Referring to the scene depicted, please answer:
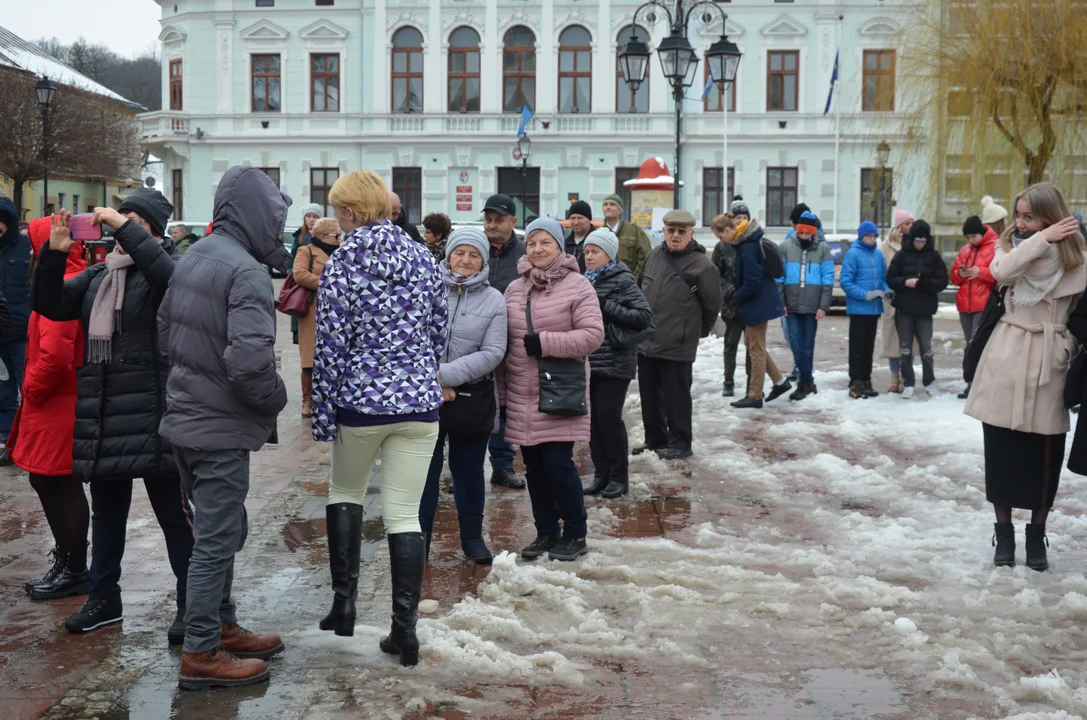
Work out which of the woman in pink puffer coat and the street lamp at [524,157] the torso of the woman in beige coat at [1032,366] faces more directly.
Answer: the woman in pink puffer coat

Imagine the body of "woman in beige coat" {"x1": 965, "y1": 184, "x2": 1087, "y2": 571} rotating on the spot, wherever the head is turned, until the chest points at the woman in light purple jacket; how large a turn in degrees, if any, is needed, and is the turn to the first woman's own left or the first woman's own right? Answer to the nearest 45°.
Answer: approximately 45° to the first woman's own right

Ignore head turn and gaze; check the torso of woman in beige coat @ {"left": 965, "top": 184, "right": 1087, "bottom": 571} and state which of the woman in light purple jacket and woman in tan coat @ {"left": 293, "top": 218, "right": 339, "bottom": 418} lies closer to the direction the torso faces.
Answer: the woman in light purple jacket

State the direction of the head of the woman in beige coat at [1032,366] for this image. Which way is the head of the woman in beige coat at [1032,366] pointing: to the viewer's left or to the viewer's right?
to the viewer's left

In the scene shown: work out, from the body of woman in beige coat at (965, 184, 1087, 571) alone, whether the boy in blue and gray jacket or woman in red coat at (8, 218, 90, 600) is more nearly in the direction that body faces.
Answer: the woman in red coat

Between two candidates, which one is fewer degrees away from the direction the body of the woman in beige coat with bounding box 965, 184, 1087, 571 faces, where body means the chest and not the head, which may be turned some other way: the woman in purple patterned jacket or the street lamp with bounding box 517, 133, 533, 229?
the woman in purple patterned jacket

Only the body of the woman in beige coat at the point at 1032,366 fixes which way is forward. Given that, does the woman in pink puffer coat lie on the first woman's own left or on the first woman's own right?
on the first woman's own right

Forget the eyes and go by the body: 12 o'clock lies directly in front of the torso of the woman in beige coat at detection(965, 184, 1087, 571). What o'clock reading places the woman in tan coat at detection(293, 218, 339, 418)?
the woman in tan coat at detection(293, 218, 339, 418) is roughly at 4 o'clock from the woman in beige coat at detection(965, 184, 1087, 571).

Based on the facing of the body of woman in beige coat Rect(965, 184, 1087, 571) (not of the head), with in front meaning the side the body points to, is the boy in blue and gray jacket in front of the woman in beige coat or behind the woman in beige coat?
behind

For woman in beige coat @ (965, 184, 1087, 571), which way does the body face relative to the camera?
toward the camera

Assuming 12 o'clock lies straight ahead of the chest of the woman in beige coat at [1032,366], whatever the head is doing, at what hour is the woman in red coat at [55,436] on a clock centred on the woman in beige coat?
The woman in red coat is roughly at 2 o'clock from the woman in beige coat.

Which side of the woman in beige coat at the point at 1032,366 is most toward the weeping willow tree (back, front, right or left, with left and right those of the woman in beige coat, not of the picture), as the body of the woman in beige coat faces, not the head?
back

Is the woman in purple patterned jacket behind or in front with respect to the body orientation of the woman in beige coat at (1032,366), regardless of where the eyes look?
in front
